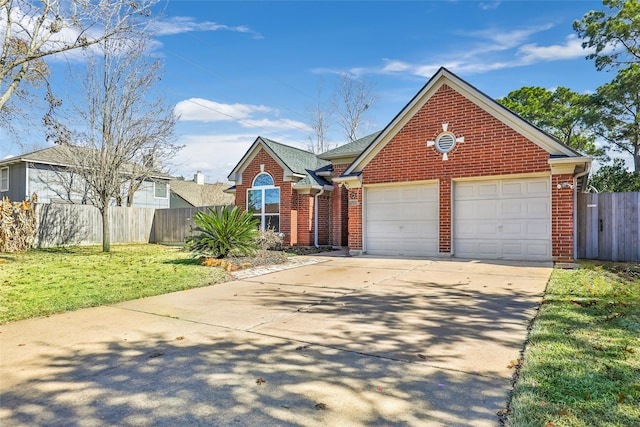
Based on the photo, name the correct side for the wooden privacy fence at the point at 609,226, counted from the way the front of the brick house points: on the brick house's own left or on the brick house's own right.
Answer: on the brick house's own left

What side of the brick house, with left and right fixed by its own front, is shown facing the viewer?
front

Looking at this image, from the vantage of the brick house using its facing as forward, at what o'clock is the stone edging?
The stone edging is roughly at 2 o'clock from the brick house.

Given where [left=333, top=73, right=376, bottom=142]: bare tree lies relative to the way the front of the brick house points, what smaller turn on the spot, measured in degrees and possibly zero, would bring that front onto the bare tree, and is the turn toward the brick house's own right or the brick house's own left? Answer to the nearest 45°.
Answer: approximately 180°

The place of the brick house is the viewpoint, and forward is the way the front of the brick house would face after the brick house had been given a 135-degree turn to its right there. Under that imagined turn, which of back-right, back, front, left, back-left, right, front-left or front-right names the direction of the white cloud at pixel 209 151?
front

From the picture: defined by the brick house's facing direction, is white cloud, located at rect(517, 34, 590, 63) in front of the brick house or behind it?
behind

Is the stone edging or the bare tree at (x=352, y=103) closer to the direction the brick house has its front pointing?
the stone edging

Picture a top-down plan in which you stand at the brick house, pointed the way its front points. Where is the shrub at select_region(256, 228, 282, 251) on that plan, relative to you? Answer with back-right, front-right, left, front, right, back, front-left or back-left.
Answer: right

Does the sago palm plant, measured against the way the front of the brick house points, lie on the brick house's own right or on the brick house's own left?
on the brick house's own right

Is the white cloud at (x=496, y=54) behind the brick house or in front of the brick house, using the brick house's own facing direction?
behind

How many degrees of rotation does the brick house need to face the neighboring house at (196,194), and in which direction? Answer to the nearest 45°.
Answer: approximately 135° to its right
